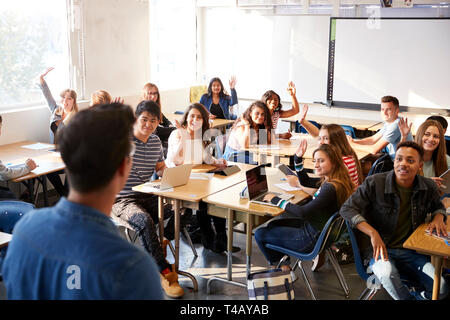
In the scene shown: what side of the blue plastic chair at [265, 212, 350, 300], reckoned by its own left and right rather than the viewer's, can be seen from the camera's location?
left

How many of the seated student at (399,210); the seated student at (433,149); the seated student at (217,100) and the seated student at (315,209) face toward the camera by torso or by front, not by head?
3

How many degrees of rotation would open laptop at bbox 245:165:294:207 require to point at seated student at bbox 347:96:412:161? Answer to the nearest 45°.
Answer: approximately 90° to its left

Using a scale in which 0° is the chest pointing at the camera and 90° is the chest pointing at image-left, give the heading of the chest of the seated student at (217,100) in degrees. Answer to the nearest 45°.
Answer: approximately 0°
